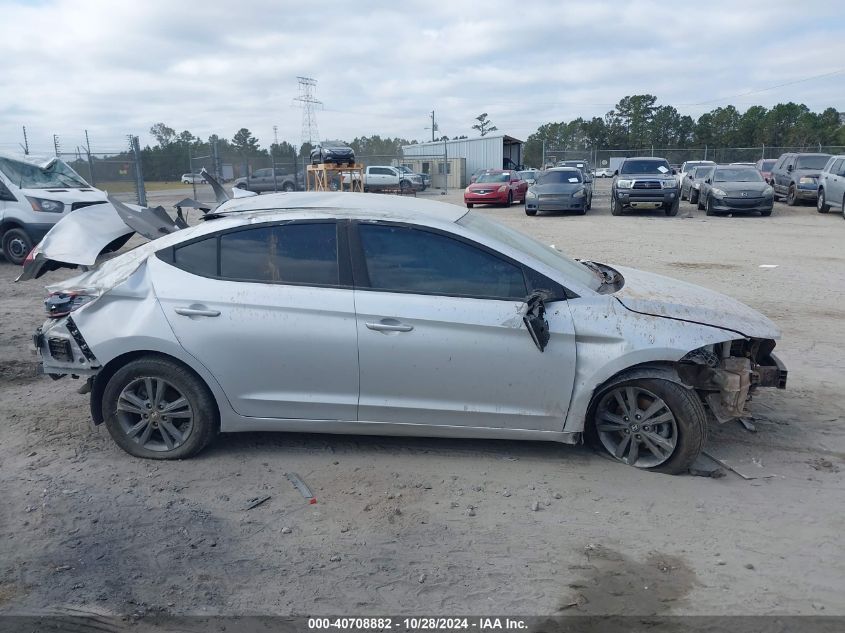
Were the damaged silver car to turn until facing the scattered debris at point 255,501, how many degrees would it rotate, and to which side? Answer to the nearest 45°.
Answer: approximately 135° to its right

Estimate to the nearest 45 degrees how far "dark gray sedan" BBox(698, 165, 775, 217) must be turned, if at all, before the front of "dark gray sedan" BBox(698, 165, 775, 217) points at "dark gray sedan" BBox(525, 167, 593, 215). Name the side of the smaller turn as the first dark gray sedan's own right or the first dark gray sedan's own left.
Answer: approximately 90° to the first dark gray sedan's own right

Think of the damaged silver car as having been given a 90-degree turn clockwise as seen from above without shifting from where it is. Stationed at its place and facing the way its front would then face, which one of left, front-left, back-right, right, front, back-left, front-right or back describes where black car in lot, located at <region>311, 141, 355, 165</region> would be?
back

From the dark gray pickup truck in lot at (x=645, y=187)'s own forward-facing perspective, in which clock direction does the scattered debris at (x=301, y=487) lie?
The scattered debris is roughly at 12 o'clock from the dark gray pickup truck in lot.

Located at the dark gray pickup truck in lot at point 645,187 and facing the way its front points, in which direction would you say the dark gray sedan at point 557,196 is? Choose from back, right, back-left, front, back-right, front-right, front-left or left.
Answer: right

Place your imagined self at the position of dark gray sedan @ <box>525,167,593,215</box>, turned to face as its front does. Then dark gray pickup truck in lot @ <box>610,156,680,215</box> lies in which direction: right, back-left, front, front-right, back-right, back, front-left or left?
left

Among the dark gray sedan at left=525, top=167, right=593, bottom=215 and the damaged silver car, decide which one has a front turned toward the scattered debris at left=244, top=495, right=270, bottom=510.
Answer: the dark gray sedan

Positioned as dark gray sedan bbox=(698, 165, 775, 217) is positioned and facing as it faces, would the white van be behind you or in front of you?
in front

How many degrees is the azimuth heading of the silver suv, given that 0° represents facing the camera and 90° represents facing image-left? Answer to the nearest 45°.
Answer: approximately 315°

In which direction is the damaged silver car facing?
to the viewer's right

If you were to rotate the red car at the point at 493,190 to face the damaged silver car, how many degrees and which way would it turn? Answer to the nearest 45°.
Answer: approximately 45° to its left

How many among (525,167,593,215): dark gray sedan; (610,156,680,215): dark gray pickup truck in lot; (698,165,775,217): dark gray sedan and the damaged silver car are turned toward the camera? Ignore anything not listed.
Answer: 3

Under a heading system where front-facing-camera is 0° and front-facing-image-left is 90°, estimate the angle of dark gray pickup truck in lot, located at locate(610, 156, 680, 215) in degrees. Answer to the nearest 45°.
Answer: approximately 0°
